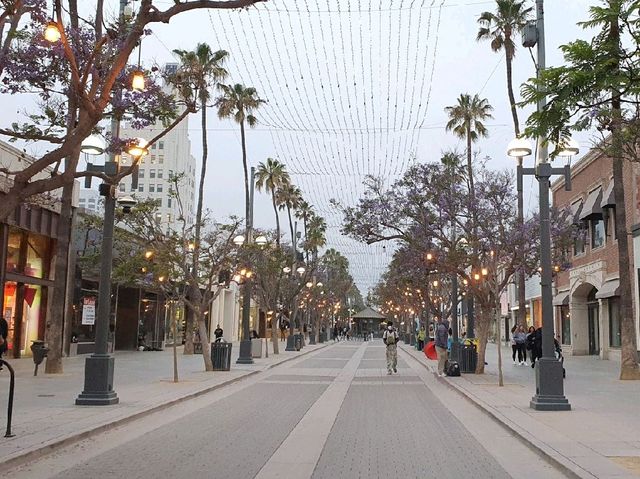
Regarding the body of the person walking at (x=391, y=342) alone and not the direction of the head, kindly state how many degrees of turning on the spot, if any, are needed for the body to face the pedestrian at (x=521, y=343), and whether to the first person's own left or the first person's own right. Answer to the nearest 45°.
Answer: approximately 135° to the first person's own left

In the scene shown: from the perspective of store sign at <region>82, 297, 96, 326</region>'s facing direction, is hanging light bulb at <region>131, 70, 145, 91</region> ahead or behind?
ahead

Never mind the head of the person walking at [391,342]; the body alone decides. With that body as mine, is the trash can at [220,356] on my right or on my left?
on my right

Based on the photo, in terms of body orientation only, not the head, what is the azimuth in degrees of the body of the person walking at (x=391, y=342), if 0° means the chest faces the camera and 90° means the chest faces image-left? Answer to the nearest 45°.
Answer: approximately 0°

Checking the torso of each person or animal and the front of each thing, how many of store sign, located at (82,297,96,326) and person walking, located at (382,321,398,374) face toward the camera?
2

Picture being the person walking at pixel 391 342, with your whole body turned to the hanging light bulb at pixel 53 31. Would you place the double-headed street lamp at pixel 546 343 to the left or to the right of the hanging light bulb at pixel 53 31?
left

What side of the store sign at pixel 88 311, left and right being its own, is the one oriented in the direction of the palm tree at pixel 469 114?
left

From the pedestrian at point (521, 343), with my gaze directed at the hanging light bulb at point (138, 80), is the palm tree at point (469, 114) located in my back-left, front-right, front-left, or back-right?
back-right

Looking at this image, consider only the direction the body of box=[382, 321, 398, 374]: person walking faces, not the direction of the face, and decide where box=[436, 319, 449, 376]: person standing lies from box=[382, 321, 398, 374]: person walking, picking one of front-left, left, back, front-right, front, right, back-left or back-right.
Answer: front-left

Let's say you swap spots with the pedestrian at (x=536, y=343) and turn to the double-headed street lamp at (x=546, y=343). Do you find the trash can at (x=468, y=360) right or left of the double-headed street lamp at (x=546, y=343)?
right
